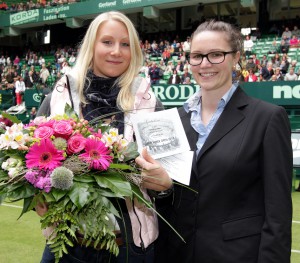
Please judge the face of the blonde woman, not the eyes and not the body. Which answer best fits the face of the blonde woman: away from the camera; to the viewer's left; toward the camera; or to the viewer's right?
toward the camera

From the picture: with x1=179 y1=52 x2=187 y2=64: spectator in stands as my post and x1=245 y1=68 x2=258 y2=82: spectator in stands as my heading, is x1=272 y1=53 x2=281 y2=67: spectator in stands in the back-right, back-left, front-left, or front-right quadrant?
front-left

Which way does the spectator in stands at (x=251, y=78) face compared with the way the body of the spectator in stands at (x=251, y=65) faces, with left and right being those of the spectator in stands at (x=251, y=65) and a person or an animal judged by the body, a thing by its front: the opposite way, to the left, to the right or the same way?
the same way

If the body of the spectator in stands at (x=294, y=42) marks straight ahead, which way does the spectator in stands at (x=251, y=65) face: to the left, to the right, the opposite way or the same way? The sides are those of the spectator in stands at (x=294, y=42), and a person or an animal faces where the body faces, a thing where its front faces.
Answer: the same way

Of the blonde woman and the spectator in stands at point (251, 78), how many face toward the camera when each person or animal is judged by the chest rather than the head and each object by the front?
2

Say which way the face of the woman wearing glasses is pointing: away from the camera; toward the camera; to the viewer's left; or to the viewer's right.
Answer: toward the camera

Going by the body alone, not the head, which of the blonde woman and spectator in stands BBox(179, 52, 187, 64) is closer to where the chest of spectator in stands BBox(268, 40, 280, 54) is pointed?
the blonde woman

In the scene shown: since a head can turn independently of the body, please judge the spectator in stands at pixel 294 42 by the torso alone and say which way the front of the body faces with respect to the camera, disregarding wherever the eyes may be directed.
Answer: toward the camera

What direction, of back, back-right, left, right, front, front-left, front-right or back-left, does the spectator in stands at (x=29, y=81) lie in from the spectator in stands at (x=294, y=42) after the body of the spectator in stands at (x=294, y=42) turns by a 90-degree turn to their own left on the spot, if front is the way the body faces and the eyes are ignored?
back

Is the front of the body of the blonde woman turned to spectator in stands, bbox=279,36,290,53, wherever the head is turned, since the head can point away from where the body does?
no

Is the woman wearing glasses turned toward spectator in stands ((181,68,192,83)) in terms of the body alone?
no

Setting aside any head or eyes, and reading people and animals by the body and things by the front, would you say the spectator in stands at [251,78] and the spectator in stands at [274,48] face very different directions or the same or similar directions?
same or similar directions

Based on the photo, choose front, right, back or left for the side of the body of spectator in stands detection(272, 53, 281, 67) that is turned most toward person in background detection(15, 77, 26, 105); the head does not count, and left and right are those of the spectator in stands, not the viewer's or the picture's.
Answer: right

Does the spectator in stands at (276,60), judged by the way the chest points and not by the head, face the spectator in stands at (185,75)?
no

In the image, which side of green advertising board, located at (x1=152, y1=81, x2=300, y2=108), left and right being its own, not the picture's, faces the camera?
front

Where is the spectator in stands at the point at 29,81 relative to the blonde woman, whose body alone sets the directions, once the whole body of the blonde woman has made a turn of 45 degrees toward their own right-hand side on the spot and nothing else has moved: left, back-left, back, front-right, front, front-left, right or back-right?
back-right

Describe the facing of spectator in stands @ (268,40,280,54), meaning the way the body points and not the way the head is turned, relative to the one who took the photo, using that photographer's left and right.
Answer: facing the viewer

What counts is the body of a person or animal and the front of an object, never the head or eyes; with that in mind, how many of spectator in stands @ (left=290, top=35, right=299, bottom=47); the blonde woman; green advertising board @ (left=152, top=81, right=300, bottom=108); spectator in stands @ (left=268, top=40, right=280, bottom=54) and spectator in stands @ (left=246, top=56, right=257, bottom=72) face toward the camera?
5
